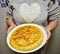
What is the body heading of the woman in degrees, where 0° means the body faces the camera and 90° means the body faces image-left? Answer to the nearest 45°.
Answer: approximately 0°
